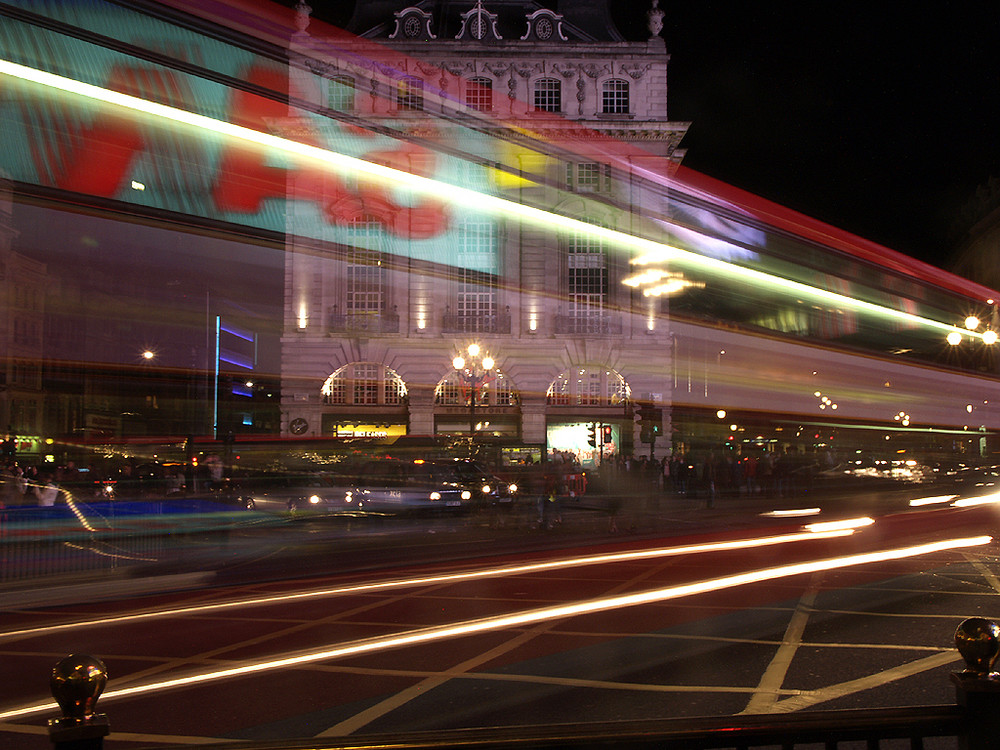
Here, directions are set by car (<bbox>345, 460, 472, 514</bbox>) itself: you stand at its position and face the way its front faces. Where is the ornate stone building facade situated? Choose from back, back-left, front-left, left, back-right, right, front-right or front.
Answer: back-left

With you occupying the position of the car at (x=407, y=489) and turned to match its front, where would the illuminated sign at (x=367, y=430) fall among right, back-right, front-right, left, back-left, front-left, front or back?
back-left

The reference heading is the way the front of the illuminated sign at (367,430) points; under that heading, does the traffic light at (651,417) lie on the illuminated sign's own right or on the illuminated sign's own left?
on the illuminated sign's own left

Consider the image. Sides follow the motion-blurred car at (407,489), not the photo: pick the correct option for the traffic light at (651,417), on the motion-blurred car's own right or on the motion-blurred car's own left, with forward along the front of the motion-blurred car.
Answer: on the motion-blurred car's own left

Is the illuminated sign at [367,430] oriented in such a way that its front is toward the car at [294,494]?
yes

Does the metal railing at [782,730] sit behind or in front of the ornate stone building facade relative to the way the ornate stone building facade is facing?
in front

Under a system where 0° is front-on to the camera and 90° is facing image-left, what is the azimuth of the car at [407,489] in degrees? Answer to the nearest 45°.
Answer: approximately 315°

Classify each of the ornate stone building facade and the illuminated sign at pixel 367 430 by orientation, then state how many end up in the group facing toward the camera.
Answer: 2

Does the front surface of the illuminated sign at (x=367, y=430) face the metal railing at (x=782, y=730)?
yes

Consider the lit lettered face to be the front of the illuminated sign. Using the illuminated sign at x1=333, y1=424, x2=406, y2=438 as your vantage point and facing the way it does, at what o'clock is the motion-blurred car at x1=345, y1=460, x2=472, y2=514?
The motion-blurred car is roughly at 12 o'clock from the illuminated sign.
